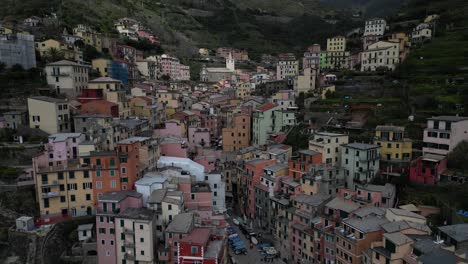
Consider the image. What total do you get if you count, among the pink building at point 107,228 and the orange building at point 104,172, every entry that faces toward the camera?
2

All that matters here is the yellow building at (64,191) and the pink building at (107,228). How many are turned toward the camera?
2

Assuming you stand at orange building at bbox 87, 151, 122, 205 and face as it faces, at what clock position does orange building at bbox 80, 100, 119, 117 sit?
orange building at bbox 80, 100, 119, 117 is roughly at 6 o'clock from orange building at bbox 87, 151, 122, 205.

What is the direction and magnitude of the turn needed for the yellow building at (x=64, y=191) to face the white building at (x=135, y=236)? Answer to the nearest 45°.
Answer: approximately 45° to its left

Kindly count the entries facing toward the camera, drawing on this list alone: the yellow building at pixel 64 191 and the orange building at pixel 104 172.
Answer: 2

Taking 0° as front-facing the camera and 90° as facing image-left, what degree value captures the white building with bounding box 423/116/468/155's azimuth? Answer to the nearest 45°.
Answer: approximately 45°

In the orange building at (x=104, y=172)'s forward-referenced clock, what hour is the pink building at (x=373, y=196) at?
The pink building is roughly at 10 o'clock from the orange building.

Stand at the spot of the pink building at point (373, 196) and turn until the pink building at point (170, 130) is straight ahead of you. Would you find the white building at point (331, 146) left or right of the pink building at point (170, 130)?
right

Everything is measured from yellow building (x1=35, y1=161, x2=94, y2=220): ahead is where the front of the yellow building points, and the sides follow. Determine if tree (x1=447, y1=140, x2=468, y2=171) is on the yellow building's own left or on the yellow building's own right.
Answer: on the yellow building's own left

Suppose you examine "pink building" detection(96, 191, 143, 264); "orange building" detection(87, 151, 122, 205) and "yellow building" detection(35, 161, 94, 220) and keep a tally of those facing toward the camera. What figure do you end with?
3

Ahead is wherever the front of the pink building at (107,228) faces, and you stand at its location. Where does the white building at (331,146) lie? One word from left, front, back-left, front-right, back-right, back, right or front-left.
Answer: left
